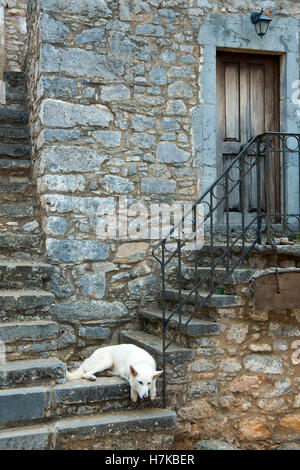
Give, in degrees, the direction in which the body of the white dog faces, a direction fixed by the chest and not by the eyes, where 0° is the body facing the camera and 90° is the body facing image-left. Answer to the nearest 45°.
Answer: approximately 315°

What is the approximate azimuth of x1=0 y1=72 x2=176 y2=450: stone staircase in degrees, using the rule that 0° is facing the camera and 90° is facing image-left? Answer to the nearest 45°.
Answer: approximately 0°

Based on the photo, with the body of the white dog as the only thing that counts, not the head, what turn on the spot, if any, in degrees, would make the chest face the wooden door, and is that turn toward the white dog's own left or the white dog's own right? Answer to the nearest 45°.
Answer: approximately 90° to the white dog's own left

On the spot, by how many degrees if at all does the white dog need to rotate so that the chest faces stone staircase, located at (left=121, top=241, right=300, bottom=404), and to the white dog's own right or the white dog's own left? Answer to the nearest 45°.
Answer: approximately 90° to the white dog's own left

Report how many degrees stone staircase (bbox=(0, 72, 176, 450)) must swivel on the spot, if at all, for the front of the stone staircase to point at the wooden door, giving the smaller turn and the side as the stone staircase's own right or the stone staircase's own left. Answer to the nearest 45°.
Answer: approximately 135° to the stone staircase's own left
